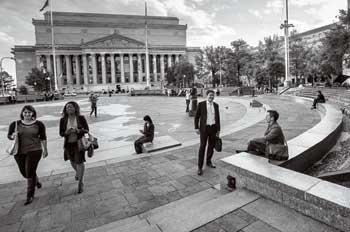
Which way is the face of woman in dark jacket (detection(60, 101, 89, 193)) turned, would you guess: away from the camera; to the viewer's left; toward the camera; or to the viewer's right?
toward the camera

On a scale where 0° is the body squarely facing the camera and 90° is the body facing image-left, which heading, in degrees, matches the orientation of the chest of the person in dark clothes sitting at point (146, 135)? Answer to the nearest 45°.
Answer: approximately 90°

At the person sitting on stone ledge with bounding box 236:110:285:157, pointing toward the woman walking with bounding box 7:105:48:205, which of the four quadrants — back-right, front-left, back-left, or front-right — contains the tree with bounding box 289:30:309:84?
back-right

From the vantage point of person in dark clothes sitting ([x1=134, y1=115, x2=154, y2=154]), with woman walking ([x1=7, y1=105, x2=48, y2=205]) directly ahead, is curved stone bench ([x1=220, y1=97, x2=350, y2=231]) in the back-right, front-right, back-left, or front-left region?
front-left

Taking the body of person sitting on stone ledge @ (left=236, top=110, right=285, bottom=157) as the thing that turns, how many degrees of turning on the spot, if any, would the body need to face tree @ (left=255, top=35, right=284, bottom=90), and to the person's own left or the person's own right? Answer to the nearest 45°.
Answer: approximately 90° to the person's own right

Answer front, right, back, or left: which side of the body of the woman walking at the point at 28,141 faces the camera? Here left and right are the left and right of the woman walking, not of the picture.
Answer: front

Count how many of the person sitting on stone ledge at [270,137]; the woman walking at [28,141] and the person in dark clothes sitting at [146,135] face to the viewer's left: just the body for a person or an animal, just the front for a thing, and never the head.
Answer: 2

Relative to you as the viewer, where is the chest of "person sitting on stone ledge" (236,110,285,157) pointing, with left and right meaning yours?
facing to the left of the viewer

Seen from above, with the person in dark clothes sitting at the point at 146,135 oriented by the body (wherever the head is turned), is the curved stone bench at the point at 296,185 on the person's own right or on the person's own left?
on the person's own left

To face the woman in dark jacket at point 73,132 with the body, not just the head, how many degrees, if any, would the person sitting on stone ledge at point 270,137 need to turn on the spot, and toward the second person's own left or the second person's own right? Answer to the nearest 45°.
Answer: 0° — they already face them

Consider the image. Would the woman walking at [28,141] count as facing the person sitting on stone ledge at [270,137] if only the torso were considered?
no

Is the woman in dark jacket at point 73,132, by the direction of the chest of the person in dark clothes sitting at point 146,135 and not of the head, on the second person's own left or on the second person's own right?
on the second person's own left

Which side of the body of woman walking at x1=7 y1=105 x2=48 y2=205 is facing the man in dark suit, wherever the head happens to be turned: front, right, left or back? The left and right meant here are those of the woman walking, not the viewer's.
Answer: left

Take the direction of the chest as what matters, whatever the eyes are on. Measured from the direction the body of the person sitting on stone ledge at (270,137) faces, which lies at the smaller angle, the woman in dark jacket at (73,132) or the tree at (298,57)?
the woman in dark jacket
